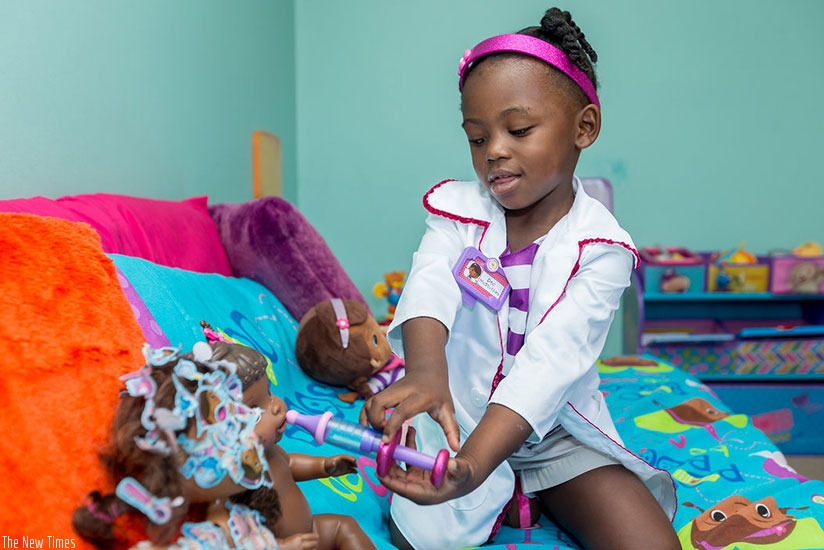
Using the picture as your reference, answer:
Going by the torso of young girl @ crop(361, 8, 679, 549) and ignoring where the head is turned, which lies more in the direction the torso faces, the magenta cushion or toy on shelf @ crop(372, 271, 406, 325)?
the magenta cushion

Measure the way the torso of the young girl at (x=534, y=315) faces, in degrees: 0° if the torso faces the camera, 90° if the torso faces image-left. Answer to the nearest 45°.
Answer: approximately 45°

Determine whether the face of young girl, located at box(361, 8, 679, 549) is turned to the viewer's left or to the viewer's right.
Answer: to the viewer's left

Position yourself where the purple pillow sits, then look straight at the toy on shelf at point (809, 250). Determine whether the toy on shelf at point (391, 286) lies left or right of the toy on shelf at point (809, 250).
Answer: left

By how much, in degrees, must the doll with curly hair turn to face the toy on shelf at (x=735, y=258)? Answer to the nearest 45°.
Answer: approximately 45° to its left

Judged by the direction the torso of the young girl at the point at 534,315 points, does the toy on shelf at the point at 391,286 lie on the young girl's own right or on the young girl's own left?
on the young girl's own right

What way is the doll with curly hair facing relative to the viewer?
to the viewer's right

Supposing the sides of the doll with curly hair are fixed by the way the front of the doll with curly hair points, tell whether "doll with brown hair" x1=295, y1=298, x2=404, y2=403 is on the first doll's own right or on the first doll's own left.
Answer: on the first doll's own left

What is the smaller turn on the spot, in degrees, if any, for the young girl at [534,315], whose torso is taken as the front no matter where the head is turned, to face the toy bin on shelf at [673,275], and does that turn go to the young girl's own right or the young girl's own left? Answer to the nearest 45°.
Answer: approximately 135° to the young girl's own right

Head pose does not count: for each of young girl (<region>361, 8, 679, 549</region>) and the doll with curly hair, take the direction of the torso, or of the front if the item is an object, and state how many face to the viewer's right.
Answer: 1

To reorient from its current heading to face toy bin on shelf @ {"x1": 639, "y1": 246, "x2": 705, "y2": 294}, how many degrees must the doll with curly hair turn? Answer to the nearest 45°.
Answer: approximately 45° to its left
